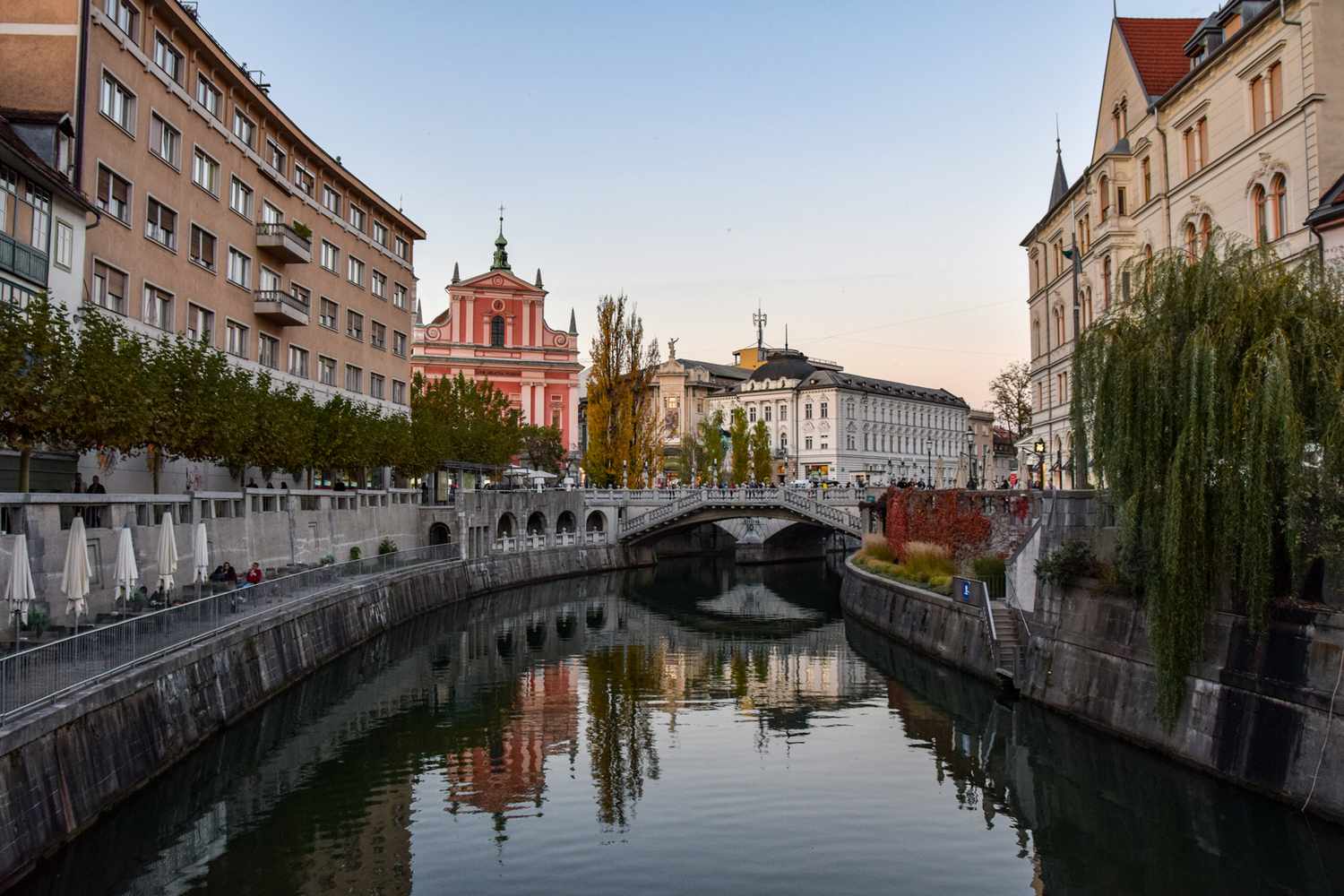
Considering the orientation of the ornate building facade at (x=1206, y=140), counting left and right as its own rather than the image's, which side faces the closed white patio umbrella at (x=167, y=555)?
front

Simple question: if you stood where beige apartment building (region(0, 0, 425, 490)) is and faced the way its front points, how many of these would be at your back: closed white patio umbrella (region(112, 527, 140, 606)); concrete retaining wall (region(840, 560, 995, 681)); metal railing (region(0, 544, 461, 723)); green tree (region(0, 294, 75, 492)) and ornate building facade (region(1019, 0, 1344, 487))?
0

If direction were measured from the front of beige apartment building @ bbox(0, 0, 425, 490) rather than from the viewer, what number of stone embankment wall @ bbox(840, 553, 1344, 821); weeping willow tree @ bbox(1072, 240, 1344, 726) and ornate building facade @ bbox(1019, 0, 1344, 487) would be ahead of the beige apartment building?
3

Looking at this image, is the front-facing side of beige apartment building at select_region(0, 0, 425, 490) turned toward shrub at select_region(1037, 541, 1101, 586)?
yes

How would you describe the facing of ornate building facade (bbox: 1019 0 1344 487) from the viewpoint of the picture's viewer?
facing the viewer and to the left of the viewer

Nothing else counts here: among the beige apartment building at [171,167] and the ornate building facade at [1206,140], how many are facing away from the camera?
0

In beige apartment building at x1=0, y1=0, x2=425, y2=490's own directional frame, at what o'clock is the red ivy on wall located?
The red ivy on wall is roughly at 11 o'clock from the beige apartment building.

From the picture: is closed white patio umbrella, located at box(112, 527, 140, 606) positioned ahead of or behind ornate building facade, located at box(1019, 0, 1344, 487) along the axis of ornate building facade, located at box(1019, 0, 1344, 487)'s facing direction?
ahead

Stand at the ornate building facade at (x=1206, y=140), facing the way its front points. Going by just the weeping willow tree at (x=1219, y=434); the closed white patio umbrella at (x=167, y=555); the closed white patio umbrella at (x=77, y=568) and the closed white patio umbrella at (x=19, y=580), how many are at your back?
0

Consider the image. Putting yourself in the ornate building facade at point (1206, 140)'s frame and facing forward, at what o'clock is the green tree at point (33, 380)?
The green tree is roughly at 12 o'clock from the ornate building facade.

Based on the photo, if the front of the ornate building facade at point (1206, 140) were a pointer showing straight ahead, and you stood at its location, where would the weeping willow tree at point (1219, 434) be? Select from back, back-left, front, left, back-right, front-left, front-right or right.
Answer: front-left

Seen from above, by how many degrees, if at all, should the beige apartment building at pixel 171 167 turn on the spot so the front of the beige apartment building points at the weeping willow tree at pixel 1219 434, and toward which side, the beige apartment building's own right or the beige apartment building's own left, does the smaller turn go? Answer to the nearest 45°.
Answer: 0° — it already faces it

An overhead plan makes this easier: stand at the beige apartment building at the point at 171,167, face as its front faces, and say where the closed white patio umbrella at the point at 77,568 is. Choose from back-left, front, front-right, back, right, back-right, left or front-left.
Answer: front-right

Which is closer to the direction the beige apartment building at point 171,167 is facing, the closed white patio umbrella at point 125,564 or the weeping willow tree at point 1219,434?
the weeping willow tree

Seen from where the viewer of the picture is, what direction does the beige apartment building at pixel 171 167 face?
facing the viewer and to the right of the viewer

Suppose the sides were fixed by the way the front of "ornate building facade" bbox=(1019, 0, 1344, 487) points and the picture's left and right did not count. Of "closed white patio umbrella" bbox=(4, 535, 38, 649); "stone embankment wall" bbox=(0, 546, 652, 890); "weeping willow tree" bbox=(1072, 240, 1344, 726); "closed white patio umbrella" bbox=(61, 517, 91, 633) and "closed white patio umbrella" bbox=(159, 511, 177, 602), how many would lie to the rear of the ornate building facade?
0
